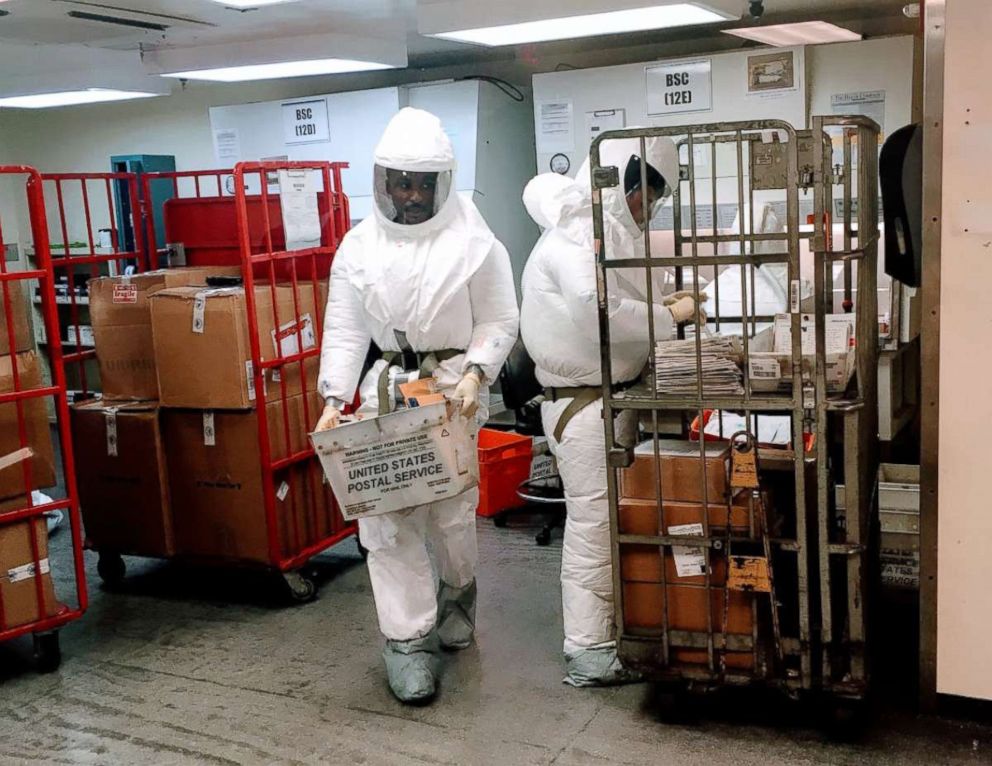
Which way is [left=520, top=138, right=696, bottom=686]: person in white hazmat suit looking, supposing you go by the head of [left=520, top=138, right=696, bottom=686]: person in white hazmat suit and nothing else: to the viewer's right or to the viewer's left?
to the viewer's right

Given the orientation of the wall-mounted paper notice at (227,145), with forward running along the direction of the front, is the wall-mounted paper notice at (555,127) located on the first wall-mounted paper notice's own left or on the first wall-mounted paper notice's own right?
on the first wall-mounted paper notice's own left

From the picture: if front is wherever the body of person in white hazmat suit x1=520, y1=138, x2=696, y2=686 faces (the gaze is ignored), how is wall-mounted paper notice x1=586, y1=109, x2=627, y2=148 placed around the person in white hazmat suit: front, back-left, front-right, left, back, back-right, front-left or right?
left

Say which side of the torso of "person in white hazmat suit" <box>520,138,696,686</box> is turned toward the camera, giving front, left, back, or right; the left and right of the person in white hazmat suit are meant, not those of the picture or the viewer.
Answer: right

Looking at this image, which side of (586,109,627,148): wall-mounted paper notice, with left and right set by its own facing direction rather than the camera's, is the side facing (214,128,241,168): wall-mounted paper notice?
right

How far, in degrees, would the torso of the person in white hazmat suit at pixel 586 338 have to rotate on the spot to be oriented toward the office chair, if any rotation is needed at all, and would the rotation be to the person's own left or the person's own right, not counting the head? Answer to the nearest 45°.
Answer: approximately 90° to the person's own left

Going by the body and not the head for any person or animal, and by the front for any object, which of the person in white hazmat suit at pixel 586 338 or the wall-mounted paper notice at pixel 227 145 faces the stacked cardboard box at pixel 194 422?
the wall-mounted paper notice

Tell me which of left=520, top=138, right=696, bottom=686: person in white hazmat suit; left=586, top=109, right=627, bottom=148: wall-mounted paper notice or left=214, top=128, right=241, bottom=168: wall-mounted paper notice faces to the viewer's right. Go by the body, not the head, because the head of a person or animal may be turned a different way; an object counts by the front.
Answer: the person in white hazmat suit

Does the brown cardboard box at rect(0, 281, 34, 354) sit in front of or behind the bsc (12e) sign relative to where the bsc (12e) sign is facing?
in front
